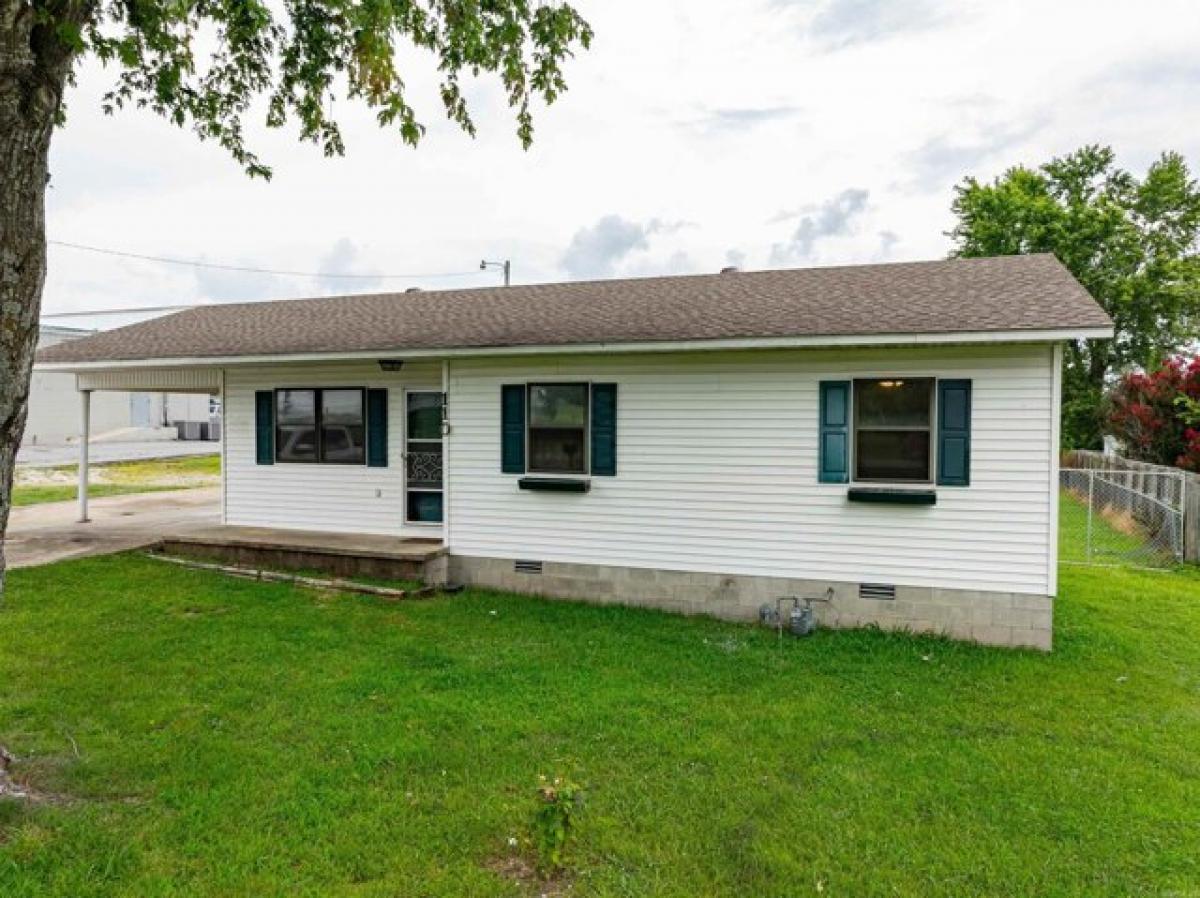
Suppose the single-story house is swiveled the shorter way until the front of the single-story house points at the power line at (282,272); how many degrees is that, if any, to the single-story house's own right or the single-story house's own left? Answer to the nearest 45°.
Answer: approximately 90° to the single-story house's own right

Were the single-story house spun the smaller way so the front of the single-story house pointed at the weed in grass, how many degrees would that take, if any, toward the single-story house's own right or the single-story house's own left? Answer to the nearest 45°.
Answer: approximately 45° to the single-story house's own left

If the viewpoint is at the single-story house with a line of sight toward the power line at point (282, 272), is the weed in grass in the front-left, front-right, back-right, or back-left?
back-left

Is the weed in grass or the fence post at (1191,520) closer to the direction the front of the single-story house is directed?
the weed in grass

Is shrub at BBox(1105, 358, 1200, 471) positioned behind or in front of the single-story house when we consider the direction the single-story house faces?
behind

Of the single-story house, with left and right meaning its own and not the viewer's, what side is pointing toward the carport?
right

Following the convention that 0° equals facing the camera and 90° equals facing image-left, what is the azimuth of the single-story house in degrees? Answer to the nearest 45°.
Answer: approximately 45°

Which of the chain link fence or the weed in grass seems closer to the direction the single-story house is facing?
the weed in grass

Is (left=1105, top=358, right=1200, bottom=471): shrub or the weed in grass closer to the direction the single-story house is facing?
the weed in grass
